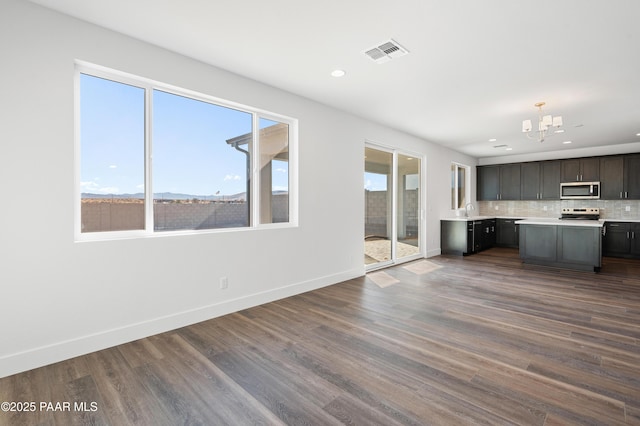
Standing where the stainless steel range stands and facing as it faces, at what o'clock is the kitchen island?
The kitchen island is roughly at 12 o'clock from the stainless steel range.

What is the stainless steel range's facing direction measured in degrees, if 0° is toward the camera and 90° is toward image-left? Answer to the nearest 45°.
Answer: approximately 0°

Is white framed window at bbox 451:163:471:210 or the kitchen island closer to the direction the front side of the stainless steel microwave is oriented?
the kitchen island

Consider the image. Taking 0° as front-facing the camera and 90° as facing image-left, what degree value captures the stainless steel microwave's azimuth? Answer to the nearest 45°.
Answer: approximately 0°

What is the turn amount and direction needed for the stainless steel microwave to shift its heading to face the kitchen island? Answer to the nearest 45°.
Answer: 0° — it already faces it

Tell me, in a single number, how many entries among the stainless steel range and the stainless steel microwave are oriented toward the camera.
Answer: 2

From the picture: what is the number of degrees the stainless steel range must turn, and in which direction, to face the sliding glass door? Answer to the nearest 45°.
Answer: approximately 45° to its right
